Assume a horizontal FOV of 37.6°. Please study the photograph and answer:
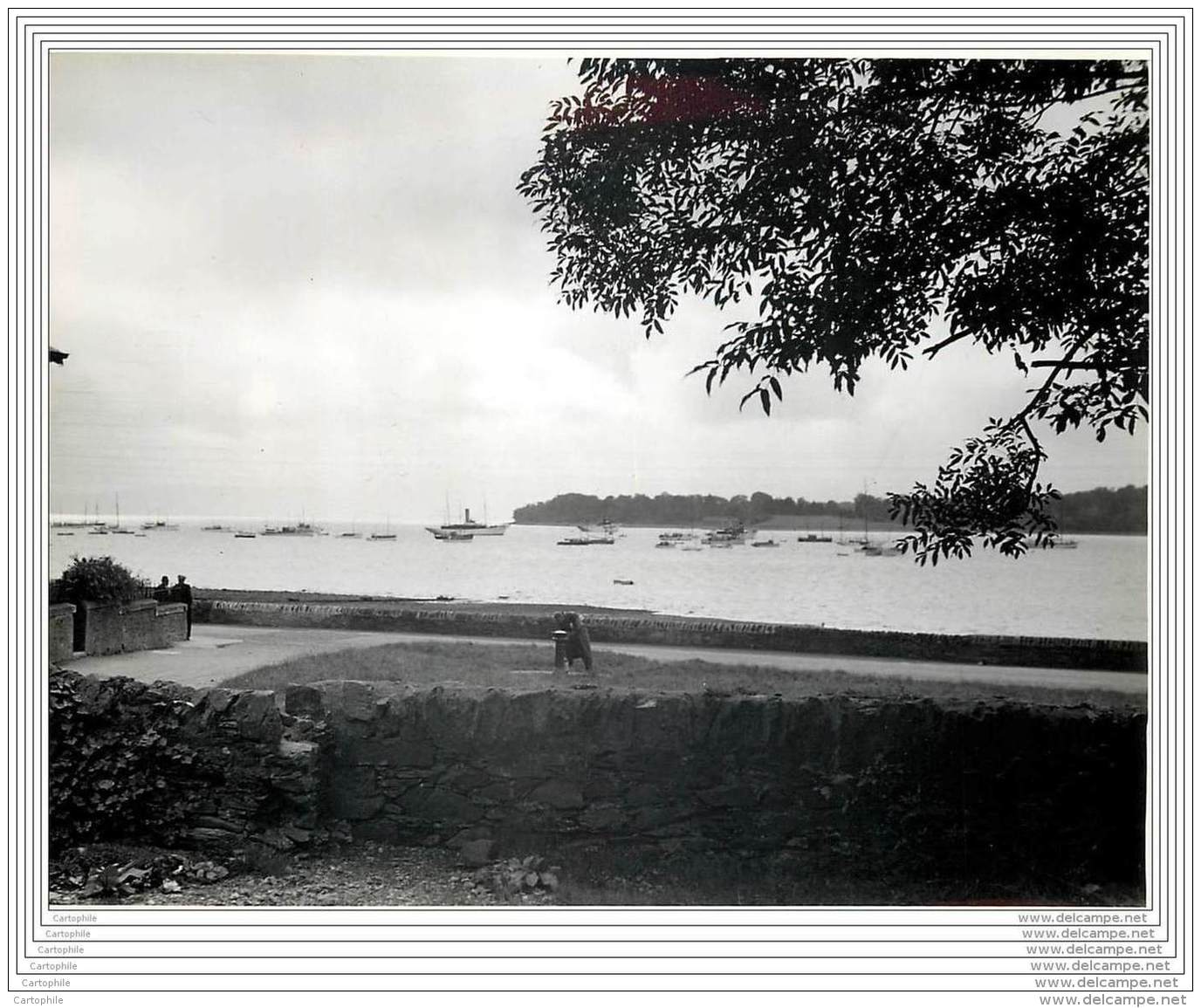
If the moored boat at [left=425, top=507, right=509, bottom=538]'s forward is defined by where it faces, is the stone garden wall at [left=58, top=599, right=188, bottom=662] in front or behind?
behind
